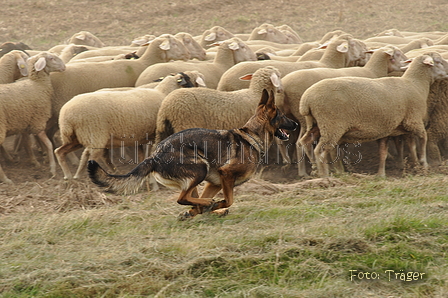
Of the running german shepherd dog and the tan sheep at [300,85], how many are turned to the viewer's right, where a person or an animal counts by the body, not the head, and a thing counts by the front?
2

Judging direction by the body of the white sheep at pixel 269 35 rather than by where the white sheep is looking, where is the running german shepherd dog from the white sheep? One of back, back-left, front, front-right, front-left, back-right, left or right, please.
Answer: right

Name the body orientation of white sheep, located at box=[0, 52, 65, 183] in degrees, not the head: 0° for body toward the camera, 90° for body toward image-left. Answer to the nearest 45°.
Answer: approximately 270°

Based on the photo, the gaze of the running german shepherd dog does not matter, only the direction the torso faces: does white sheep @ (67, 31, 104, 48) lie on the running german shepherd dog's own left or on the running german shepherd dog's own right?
on the running german shepherd dog's own left

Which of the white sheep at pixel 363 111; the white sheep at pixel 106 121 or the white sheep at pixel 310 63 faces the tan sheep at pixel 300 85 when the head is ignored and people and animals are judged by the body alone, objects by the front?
the white sheep at pixel 106 121

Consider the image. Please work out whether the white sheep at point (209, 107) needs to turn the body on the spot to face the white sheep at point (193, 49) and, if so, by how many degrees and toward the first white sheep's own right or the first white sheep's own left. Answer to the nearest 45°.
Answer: approximately 90° to the first white sheep's own left

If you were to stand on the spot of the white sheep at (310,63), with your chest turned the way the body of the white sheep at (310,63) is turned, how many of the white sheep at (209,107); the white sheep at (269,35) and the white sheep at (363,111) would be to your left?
1

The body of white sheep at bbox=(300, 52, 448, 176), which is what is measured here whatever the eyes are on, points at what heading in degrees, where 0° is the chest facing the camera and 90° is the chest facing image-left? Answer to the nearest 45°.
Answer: approximately 270°

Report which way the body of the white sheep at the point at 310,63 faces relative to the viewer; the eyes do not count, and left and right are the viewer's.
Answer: facing to the right of the viewer

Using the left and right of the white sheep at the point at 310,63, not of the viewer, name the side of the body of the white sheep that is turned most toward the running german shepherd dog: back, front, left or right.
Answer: right

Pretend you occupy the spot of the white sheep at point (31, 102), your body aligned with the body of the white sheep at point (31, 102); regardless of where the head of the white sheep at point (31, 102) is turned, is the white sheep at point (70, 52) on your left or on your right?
on your left

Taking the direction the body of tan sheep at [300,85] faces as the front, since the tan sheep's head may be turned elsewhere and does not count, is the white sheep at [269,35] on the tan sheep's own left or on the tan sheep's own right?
on the tan sheep's own left

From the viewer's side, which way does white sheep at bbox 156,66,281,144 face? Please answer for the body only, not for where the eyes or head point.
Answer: to the viewer's right
